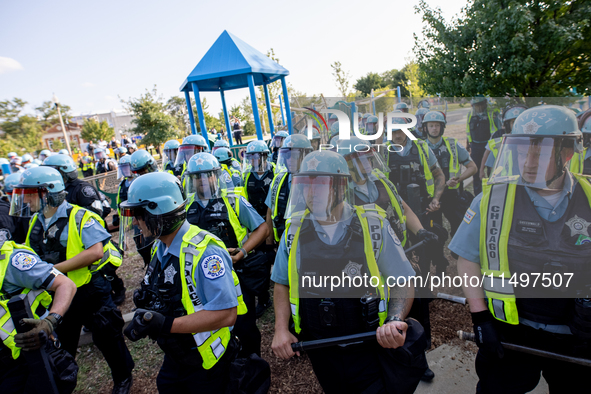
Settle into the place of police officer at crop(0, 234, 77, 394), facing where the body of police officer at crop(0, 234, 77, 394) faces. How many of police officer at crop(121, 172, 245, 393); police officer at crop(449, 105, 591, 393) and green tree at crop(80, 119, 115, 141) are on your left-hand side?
2

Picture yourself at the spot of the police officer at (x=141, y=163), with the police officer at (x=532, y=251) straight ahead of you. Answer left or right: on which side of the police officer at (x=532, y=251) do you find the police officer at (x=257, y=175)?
left

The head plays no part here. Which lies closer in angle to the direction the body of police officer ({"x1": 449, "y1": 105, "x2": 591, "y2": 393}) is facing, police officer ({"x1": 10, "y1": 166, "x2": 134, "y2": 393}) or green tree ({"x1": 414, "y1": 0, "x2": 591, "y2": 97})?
the police officer

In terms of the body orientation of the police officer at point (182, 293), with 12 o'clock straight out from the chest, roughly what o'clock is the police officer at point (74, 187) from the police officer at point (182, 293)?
the police officer at point (74, 187) is roughly at 4 o'clock from the police officer at point (182, 293).

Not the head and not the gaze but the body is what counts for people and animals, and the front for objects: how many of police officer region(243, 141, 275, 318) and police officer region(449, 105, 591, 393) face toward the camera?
2

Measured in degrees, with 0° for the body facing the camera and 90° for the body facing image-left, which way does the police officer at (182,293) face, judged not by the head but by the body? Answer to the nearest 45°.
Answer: approximately 45°

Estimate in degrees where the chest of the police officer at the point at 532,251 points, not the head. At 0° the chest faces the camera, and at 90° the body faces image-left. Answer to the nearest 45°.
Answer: approximately 0°

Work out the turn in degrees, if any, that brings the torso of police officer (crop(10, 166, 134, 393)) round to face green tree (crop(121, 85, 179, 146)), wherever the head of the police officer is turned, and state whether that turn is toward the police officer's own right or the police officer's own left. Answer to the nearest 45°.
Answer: approximately 135° to the police officer's own right

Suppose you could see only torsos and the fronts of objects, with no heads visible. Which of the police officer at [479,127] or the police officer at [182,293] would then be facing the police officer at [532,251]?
the police officer at [479,127]

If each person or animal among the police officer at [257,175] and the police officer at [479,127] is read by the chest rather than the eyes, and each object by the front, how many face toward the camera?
2
